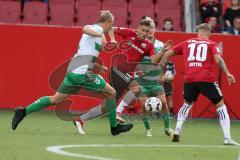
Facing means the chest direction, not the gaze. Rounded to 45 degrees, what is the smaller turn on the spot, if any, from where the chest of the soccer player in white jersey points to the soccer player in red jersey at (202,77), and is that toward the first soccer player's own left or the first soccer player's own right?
0° — they already face them

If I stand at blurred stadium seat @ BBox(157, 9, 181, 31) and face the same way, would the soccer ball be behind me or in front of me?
in front

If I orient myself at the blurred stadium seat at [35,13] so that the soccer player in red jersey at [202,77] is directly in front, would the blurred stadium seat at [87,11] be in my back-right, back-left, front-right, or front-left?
front-left

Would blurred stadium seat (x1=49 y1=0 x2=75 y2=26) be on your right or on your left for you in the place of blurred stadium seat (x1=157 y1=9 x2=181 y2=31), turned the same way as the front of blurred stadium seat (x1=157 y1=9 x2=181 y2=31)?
on your right

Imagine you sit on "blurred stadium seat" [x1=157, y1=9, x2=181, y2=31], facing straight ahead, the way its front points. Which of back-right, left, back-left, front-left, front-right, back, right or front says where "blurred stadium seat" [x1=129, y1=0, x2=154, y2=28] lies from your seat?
right

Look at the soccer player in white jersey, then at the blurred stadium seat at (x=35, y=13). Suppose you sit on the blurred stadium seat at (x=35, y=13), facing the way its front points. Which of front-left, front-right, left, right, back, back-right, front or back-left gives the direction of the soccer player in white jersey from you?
front

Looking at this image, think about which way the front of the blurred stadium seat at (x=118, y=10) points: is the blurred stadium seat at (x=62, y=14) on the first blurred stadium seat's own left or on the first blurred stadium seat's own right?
on the first blurred stadium seat's own right

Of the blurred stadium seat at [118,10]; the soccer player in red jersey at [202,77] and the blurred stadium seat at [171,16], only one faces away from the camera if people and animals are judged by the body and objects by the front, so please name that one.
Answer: the soccer player in red jersey

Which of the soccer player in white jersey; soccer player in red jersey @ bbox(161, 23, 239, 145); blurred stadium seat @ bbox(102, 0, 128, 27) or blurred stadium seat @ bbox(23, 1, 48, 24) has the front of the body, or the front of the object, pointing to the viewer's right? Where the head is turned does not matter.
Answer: the soccer player in white jersey

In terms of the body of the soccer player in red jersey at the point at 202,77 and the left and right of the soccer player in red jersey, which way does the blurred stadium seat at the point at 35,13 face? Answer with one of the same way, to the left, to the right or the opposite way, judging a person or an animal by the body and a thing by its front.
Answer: the opposite way

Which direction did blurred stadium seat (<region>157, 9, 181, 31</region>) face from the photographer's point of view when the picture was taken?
facing the viewer

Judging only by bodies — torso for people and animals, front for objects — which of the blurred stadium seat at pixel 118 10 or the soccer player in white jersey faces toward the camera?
the blurred stadium seat

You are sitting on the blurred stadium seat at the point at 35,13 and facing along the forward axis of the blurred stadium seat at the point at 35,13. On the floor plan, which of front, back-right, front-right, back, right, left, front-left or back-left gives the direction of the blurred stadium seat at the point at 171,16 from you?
left

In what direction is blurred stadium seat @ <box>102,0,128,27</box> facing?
toward the camera

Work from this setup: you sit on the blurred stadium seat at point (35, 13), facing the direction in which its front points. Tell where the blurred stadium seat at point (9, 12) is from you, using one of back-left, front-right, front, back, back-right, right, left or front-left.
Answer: right

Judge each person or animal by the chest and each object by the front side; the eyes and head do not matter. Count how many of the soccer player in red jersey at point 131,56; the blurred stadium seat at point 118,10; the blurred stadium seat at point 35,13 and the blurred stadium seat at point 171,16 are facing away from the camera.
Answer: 0

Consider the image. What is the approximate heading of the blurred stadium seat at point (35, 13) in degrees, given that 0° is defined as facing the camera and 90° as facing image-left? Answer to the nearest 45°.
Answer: approximately 0°

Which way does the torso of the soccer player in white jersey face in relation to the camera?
to the viewer's right
